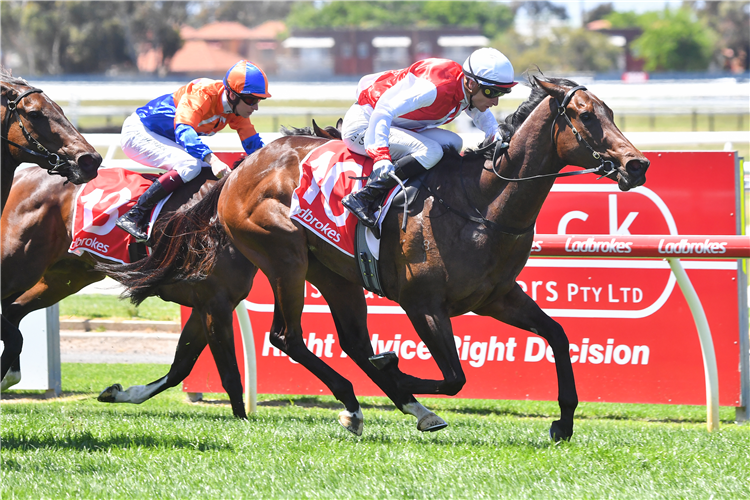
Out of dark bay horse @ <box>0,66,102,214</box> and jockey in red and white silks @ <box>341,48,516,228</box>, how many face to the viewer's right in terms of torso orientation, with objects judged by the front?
2

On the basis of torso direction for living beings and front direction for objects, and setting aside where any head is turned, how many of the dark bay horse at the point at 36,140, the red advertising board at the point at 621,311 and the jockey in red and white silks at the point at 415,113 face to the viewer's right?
2

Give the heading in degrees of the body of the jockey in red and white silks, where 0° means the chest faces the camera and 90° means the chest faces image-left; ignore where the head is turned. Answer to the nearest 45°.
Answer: approximately 270°

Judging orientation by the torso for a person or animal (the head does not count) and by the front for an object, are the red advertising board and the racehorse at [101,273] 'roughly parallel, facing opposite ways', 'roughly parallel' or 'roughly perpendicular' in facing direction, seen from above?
roughly perpendicular

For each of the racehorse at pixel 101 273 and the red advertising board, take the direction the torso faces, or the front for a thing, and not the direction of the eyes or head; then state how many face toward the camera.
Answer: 1

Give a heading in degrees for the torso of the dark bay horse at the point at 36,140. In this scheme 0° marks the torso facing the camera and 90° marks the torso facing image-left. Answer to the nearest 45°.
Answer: approximately 270°

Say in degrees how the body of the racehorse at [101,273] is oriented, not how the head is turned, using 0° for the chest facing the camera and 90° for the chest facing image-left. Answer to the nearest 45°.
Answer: approximately 270°

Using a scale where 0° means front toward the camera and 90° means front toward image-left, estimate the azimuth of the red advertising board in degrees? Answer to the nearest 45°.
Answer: approximately 0°

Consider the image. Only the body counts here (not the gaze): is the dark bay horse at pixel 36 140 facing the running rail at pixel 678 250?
yes
